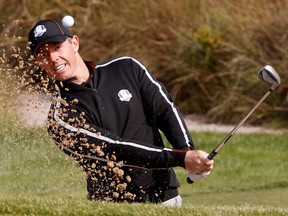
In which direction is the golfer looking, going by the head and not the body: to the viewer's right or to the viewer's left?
to the viewer's left

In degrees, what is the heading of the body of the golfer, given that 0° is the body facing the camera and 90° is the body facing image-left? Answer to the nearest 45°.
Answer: approximately 0°
